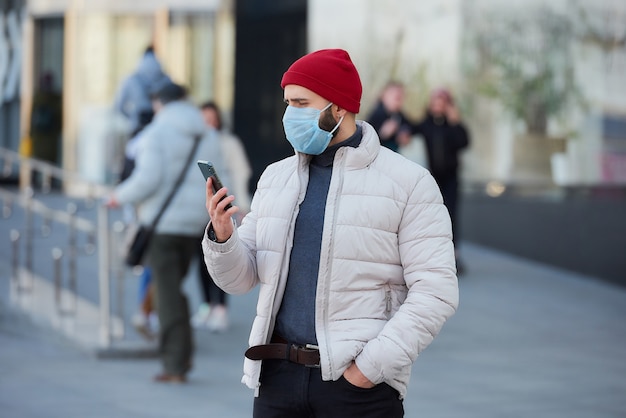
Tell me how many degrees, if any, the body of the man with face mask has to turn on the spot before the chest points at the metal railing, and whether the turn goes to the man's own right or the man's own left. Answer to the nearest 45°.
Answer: approximately 135° to the man's own right

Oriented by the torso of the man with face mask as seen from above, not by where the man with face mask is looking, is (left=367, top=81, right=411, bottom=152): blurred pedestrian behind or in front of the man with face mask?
behind

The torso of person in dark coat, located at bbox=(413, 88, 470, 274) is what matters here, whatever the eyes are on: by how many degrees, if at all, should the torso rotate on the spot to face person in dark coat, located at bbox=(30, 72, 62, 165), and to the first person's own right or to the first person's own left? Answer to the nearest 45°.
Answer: approximately 135° to the first person's own right

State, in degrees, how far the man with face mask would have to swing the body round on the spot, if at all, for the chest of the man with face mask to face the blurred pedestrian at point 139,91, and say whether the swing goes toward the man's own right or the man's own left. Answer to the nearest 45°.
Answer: approximately 135° to the man's own right

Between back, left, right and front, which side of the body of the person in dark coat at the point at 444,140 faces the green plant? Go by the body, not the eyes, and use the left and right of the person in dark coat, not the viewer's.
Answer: back

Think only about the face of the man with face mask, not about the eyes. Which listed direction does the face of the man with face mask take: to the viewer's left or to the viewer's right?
to the viewer's left

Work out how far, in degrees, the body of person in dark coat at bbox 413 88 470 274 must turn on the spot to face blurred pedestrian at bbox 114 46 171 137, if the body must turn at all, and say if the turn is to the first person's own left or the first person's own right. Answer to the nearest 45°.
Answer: approximately 90° to the first person's own right

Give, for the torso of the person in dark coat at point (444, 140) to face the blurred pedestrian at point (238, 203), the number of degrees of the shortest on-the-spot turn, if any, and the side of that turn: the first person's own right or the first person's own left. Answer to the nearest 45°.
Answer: approximately 45° to the first person's own right

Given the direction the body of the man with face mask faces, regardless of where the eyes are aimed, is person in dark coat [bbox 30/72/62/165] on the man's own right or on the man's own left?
on the man's own right

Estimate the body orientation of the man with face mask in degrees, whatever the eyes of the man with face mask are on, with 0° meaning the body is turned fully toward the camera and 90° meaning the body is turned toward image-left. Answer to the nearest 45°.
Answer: approximately 45°
